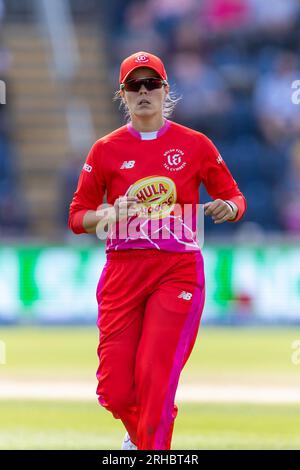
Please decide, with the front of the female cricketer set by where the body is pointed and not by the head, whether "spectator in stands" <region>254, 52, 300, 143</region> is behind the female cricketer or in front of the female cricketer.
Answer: behind

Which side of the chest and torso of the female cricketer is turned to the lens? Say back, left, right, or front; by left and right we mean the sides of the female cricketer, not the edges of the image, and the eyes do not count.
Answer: front
